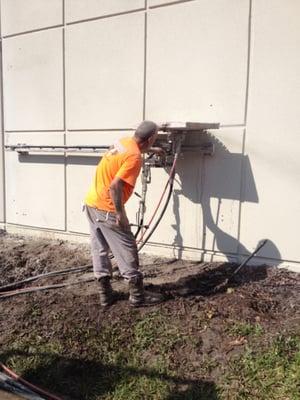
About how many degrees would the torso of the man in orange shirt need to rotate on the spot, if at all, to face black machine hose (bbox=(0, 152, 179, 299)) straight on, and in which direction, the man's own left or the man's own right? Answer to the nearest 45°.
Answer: approximately 90° to the man's own left

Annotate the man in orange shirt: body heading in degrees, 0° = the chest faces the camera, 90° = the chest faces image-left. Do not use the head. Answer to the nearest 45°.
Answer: approximately 225°

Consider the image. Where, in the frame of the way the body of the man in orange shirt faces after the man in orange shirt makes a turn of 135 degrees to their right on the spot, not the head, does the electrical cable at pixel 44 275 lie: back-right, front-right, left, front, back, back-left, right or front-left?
back-right

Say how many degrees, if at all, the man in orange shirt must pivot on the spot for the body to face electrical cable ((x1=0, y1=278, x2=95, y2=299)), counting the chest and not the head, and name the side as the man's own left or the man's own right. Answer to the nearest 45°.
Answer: approximately 90° to the man's own left
